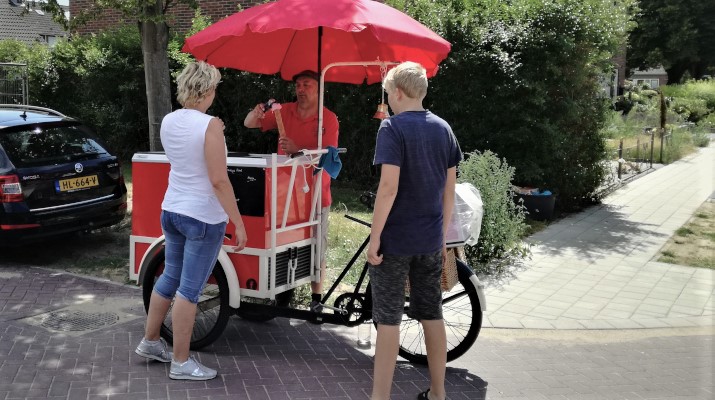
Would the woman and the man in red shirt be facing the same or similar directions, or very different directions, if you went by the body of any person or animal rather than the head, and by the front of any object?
very different directions

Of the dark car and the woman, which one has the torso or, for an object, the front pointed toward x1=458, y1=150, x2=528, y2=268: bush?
the woman

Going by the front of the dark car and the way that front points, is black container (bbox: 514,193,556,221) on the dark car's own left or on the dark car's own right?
on the dark car's own right

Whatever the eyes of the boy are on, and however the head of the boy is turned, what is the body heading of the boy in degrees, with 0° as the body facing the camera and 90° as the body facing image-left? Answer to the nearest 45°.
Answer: approximately 135°

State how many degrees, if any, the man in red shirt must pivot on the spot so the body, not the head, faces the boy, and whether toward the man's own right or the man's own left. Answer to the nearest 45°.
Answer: approximately 45° to the man's own left

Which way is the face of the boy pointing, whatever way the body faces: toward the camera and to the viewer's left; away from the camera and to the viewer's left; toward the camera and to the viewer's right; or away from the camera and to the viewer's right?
away from the camera and to the viewer's left

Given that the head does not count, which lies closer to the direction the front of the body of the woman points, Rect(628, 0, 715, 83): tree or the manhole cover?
the tree

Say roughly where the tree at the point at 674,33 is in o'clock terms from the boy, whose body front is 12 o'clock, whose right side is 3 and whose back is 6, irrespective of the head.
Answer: The tree is roughly at 2 o'clock from the boy.

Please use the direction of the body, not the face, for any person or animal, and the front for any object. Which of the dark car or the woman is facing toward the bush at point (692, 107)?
the woman

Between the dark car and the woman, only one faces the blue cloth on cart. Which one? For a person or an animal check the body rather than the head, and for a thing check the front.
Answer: the woman

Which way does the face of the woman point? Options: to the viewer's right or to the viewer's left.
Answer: to the viewer's right

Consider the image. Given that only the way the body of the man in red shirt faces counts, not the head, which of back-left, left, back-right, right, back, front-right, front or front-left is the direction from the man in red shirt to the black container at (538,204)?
back

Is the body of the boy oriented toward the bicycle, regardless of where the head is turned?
yes

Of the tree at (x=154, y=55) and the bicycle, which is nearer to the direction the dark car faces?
the tree

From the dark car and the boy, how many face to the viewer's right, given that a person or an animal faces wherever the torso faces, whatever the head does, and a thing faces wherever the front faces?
0

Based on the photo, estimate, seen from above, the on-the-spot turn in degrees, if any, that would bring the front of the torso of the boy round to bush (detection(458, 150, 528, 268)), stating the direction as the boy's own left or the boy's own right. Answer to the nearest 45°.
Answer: approximately 45° to the boy's own right

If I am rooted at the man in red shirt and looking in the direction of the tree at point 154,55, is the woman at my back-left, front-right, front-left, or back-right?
back-left

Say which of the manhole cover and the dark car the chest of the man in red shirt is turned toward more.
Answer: the manhole cover
